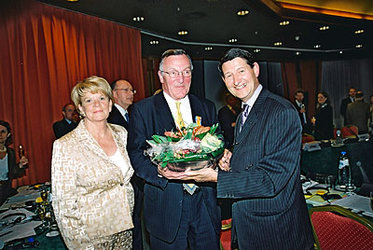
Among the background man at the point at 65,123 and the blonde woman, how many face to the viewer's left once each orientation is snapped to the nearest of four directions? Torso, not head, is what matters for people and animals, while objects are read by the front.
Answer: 0

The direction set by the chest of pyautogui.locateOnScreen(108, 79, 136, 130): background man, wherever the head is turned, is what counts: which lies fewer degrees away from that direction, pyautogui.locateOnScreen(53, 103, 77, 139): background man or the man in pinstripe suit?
the man in pinstripe suit

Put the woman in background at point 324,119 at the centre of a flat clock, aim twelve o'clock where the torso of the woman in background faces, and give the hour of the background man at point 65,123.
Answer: The background man is roughly at 12 o'clock from the woman in background.

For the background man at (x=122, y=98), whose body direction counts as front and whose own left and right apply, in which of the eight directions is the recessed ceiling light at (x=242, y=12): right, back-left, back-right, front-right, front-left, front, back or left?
left

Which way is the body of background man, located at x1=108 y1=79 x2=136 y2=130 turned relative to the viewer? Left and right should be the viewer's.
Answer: facing the viewer and to the right of the viewer

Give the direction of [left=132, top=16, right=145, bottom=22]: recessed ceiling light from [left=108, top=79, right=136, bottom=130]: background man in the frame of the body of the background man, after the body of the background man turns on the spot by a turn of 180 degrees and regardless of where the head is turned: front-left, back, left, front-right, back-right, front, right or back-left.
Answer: front-right

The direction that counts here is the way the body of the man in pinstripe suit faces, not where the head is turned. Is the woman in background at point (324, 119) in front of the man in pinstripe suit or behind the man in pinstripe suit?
behind

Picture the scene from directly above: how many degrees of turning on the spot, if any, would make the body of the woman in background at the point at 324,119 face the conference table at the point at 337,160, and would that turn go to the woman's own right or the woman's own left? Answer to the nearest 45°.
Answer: approximately 45° to the woman's own left

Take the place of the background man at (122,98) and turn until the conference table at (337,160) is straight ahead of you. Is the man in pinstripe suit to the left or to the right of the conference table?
right

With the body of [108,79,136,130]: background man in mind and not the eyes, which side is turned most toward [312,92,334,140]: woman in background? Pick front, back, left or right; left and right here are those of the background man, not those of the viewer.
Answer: left
